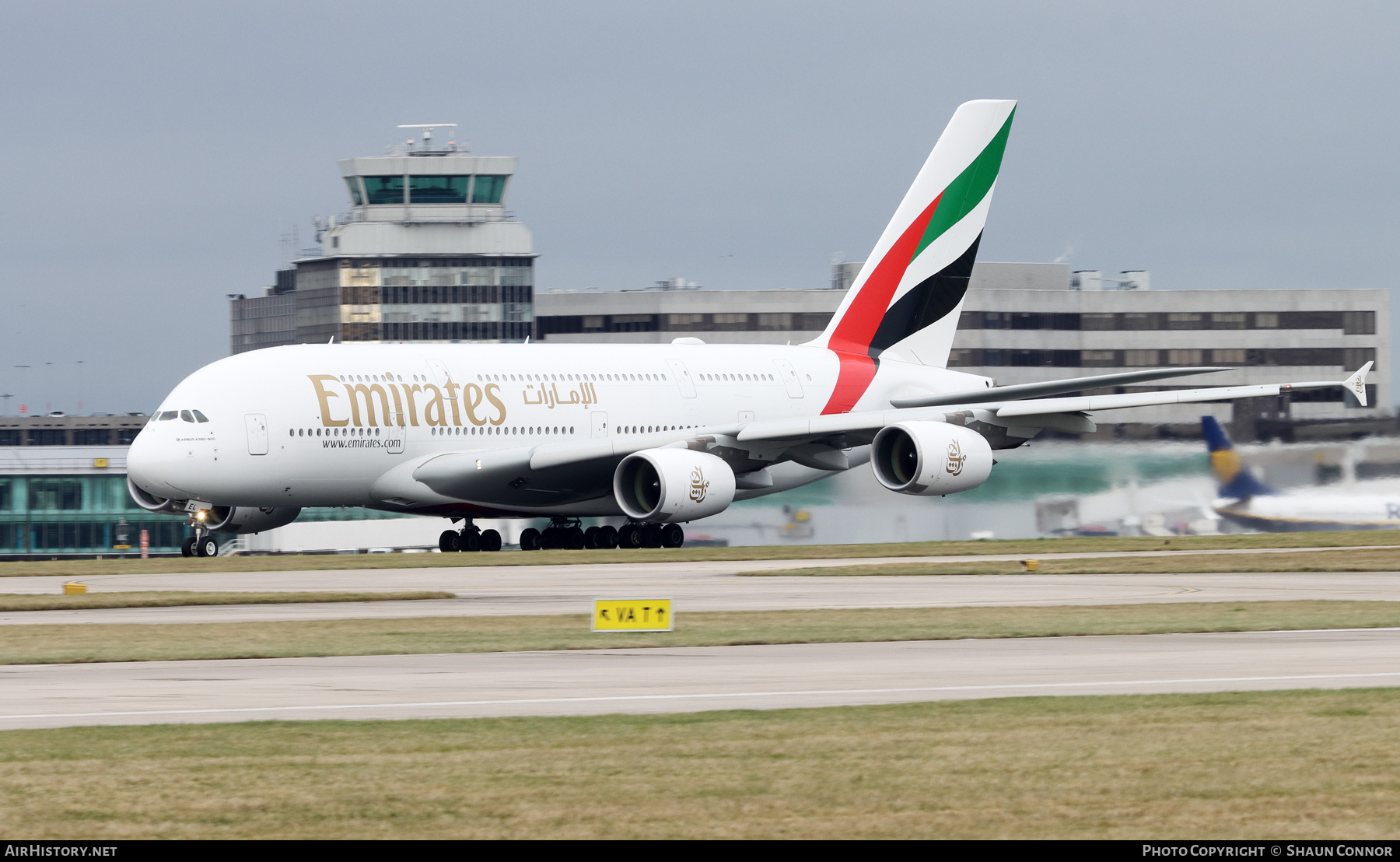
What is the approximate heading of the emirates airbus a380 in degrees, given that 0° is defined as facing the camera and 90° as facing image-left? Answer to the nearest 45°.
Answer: approximately 45°
